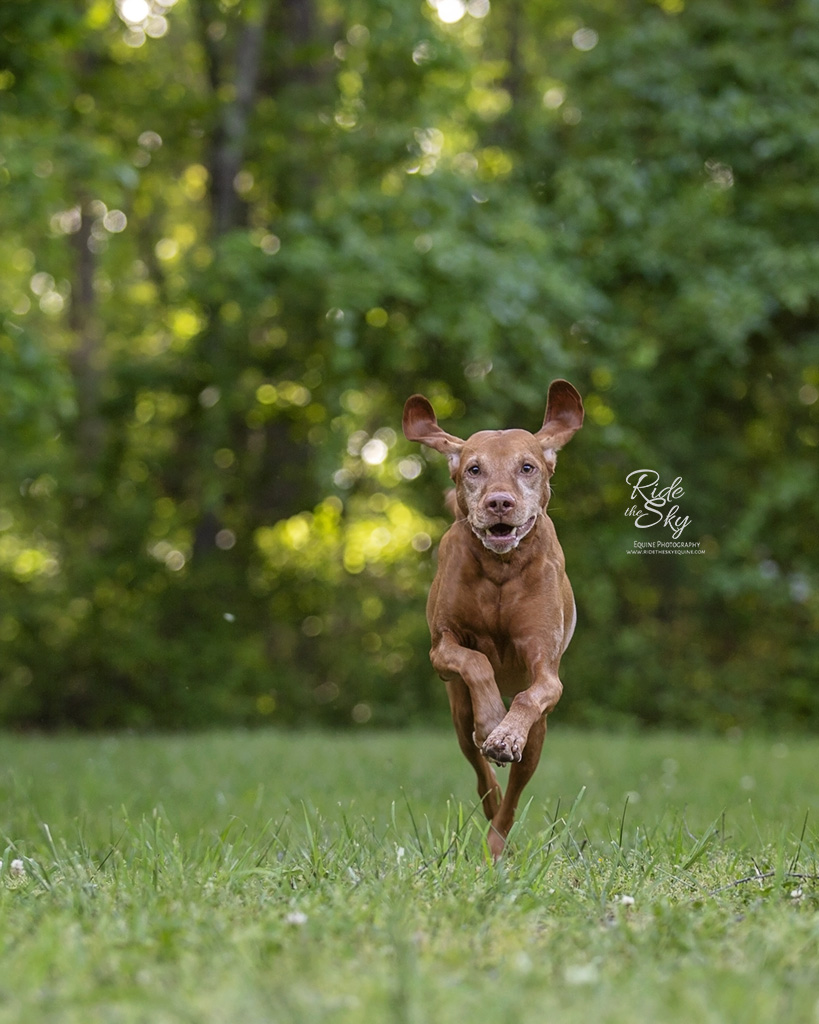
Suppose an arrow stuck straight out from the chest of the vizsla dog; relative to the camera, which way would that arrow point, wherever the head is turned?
toward the camera
